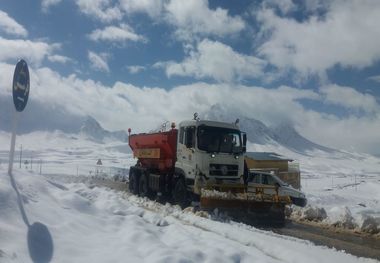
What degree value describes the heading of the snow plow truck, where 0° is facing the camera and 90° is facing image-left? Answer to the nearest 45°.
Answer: approximately 315°

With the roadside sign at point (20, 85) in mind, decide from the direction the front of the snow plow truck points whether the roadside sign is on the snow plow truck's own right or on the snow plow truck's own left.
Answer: on the snow plow truck's own right
